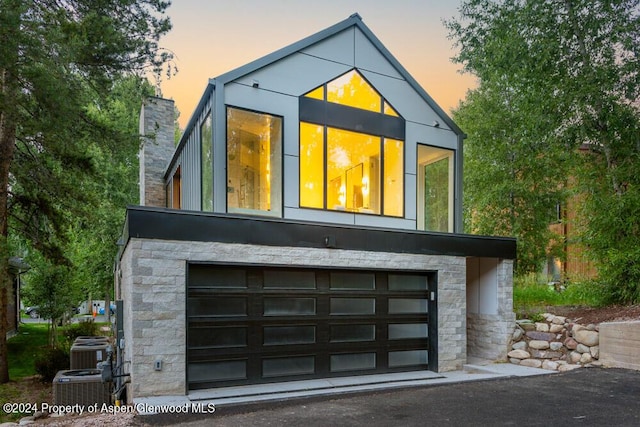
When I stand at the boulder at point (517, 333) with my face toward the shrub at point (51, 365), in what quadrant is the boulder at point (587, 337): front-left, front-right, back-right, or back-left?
back-left

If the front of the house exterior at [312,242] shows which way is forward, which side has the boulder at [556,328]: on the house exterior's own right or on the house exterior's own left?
on the house exterior's own left

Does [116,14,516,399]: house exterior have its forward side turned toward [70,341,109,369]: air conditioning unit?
no

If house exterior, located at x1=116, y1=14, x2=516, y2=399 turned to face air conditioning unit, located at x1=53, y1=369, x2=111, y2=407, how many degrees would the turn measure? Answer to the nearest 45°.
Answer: approximately 90° to its right

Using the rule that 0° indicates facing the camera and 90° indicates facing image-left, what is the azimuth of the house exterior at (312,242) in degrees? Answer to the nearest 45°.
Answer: approximately 315°

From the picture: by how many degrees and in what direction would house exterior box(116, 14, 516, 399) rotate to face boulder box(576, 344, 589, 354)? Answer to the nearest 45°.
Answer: approximately 45° to its left

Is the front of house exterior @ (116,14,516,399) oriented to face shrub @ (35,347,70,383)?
no

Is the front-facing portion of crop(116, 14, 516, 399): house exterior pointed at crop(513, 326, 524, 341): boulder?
no
